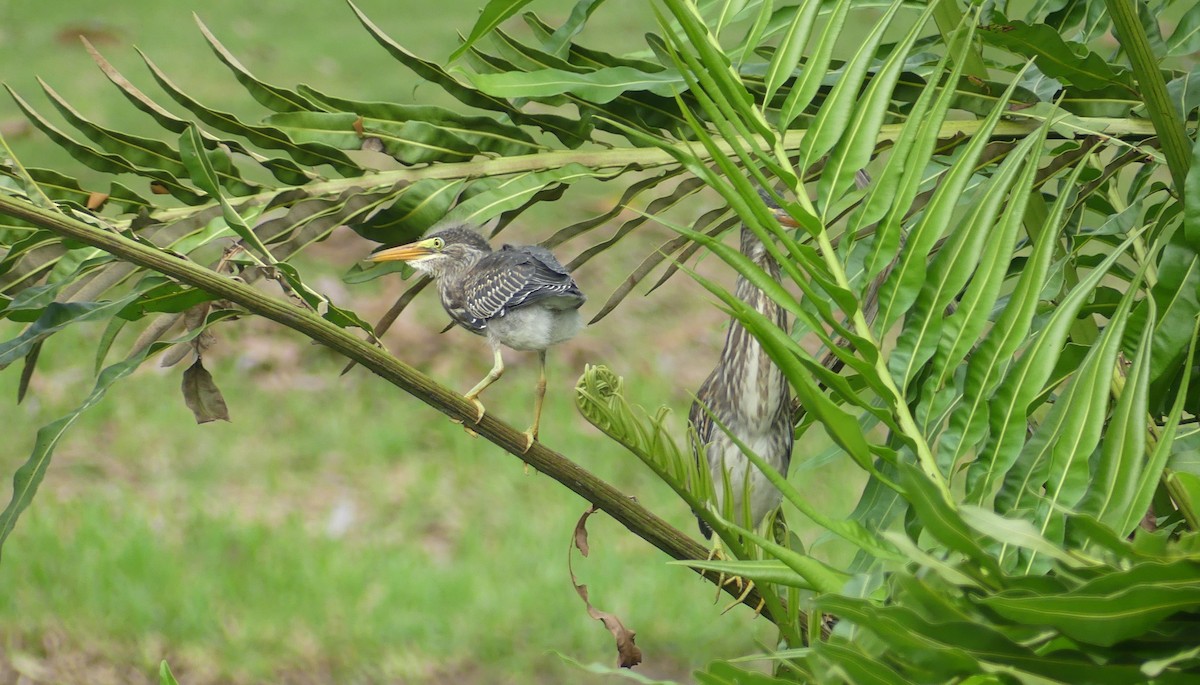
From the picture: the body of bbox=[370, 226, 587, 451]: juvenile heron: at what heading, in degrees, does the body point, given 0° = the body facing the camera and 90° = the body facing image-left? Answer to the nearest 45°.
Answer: approximately 90°

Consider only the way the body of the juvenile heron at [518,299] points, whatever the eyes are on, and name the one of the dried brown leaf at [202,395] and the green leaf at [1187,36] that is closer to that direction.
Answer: the dried brown leaf

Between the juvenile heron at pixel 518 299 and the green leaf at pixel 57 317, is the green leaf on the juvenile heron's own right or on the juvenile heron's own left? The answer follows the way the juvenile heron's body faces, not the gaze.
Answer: on the juvenile heron's own left

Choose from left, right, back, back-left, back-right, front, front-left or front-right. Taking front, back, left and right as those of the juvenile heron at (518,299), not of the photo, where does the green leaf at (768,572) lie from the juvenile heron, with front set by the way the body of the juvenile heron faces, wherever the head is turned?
back
